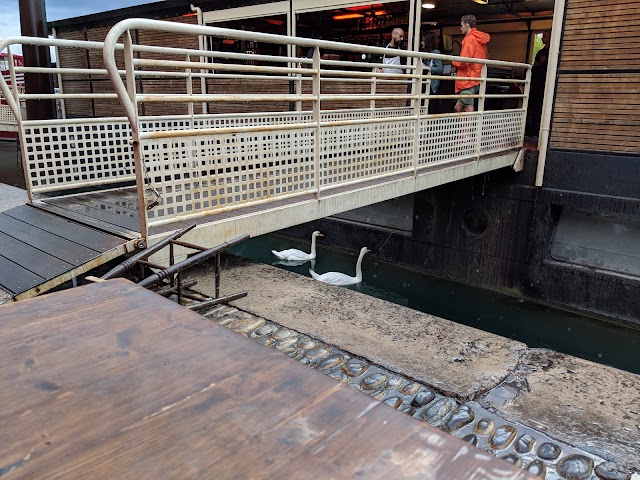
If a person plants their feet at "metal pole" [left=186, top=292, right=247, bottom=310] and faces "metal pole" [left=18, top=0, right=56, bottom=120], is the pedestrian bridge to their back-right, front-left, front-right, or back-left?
front-right

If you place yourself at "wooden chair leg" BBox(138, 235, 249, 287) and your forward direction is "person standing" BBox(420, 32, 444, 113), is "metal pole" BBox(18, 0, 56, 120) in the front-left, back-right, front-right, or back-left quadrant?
front-left

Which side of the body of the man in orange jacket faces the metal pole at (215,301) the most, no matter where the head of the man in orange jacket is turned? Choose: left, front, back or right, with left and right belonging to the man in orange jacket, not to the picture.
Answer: left

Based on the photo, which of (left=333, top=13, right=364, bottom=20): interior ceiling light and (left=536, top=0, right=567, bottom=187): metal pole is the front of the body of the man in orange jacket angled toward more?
the interior ceiling light

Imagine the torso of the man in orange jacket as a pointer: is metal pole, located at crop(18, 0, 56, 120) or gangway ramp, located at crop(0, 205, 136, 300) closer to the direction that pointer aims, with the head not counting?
the metal pole

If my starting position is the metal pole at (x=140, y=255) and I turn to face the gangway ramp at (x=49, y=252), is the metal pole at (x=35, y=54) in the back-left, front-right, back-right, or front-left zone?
front-right

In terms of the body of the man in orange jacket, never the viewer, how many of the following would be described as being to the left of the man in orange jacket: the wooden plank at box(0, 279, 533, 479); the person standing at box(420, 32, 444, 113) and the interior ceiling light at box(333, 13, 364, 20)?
1

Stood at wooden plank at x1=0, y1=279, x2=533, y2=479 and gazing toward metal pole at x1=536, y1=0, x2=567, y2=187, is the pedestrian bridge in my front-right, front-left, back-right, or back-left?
front-left

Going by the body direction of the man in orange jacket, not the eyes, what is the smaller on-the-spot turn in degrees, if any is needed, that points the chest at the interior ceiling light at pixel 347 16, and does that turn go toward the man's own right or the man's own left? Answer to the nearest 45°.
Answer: approximately 45° to the man's own right

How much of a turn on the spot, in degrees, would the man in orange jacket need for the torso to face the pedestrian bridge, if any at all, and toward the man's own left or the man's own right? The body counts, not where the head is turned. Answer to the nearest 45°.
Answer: approximately 45° to the man's own left

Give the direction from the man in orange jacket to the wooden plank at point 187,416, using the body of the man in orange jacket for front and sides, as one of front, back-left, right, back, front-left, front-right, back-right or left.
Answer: left

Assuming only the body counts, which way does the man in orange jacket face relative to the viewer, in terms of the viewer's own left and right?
facing to the left of the viewer

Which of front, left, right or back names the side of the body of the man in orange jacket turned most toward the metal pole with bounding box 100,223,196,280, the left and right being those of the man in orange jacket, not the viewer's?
left
